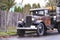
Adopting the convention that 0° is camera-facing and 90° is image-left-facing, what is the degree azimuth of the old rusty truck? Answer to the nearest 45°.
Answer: approximately 45°
